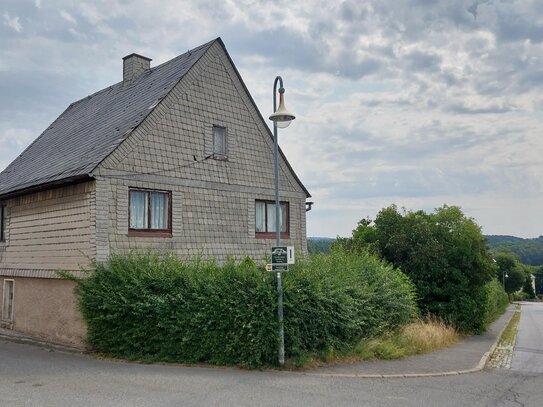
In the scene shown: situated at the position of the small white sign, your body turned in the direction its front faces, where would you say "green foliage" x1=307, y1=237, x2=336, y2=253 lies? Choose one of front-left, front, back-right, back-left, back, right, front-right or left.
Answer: back

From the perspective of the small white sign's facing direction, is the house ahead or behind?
behind

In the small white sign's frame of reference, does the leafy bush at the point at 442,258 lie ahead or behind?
behind

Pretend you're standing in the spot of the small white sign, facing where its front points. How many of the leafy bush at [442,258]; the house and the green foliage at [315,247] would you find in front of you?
0

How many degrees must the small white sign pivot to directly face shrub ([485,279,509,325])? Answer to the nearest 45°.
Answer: approximately 135° to its left

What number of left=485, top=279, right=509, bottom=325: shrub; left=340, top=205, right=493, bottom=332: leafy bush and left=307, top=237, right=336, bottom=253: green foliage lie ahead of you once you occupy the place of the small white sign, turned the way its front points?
0

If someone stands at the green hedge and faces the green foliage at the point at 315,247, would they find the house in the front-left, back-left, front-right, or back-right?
front-left

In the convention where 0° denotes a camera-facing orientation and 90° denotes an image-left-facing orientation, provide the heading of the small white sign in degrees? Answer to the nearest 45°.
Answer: approximately 0°
